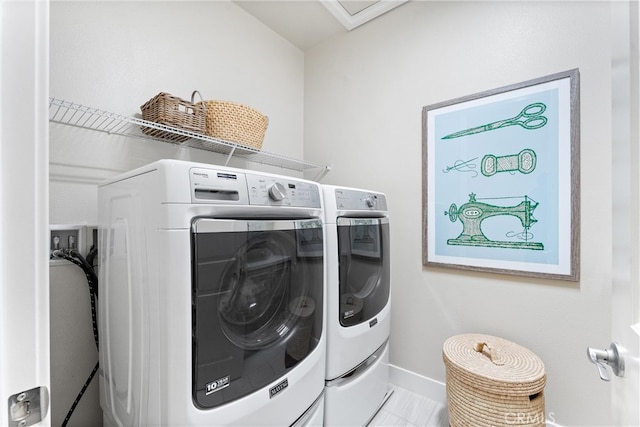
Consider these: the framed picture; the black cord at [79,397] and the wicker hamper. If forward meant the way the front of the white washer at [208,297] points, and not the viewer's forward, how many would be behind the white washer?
1

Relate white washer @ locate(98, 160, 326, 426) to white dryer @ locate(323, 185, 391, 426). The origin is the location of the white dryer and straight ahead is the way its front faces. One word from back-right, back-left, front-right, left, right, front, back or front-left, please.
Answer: right

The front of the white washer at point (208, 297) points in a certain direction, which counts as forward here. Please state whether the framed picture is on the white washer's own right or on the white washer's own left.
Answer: on the white washer's own left

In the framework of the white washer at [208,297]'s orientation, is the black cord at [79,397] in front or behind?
behind

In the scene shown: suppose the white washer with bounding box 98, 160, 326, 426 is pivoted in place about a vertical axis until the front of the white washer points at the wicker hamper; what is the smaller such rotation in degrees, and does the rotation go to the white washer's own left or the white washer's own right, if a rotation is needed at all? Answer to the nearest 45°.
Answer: approximately 45° to the white washer's own left

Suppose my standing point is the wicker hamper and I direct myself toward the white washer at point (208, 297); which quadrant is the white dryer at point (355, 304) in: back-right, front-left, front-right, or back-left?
front-right

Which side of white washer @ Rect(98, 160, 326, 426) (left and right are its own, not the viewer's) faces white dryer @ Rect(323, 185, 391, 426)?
left

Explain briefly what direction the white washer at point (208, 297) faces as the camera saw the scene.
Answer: facing the viewer and to the right of the viewer

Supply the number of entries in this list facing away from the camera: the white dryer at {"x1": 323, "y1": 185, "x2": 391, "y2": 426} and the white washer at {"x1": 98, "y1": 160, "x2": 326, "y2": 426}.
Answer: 0

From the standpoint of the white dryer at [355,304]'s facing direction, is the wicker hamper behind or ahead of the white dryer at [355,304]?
ahead

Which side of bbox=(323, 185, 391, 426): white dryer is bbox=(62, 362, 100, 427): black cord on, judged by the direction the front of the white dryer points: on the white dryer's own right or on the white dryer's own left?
on the white dryer's own right
